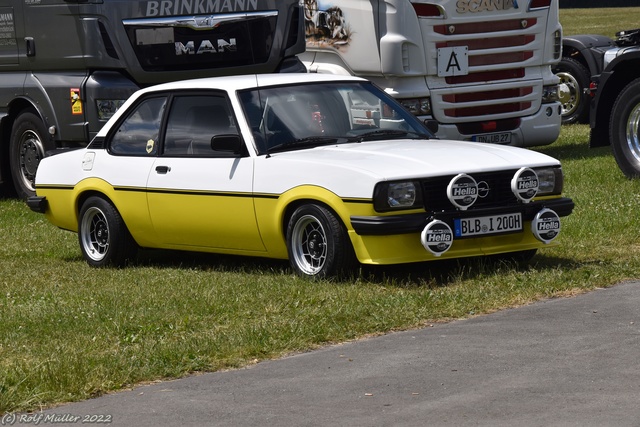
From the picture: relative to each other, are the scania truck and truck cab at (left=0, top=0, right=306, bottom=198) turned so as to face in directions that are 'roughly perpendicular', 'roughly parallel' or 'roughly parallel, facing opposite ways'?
roughly parallel

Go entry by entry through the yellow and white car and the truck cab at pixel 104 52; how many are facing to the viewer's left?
0

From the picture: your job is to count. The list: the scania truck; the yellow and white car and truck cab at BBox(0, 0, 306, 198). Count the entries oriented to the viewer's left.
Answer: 0

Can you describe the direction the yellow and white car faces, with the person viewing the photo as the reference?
facing the viewer and to the right of the viewer

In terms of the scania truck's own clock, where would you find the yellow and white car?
The yellow and white car is roughly at 2 o'clock from the scania truck.

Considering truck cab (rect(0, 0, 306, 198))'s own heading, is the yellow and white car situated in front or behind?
in front

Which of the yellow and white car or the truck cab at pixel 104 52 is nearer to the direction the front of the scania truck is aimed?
the yellow and white car

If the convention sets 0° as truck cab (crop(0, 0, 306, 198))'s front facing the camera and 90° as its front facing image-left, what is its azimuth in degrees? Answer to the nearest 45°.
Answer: approximately 315°

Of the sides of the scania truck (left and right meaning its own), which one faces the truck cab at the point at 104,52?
right

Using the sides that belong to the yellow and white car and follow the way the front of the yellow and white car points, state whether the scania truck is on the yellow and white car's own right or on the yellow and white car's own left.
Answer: on the yellow and white car's own left

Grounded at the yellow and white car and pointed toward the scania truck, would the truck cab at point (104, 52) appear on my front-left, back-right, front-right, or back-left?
front-left

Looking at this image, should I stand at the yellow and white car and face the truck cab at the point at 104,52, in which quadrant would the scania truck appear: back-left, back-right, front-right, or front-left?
front-right

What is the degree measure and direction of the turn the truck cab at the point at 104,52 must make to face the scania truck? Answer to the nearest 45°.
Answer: approximately 45° to its left
